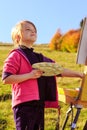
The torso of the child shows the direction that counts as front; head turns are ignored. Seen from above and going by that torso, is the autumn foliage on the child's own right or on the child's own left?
on the child's own left

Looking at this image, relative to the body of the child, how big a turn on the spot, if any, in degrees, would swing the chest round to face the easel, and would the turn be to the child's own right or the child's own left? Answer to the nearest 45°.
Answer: approximately 45° to the child's own left

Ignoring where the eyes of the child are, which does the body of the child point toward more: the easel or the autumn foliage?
the easel

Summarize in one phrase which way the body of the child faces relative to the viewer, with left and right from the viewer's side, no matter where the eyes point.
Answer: facing the viewer and to the right of the viewer
